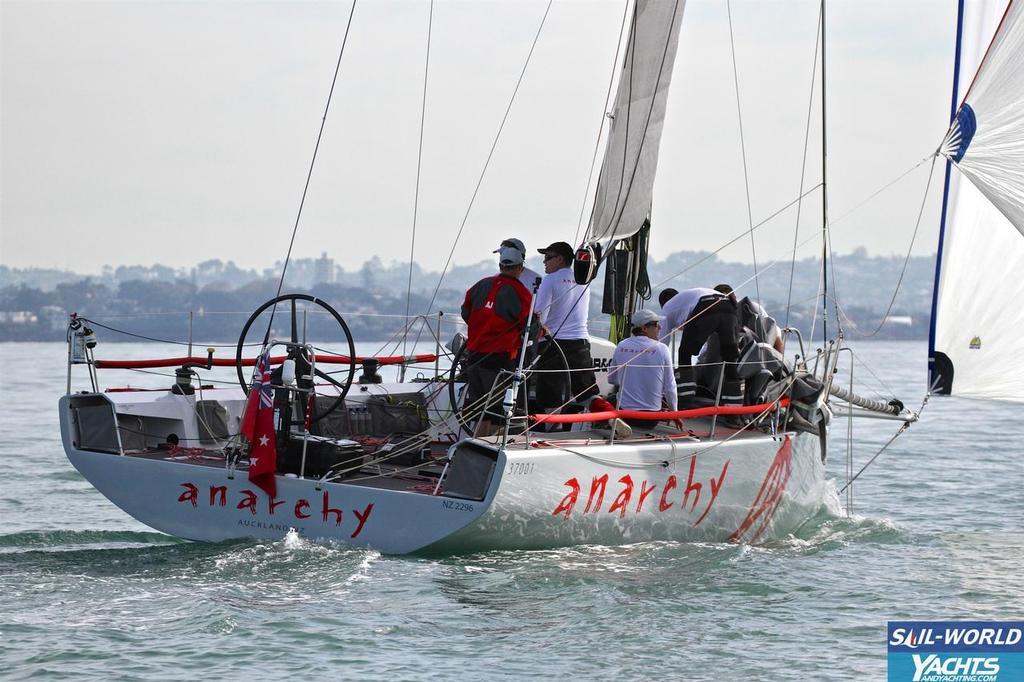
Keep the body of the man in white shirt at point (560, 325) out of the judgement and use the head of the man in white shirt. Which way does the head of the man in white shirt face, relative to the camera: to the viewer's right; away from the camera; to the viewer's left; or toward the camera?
to the viewer's left

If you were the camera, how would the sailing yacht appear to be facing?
facing away from the viewer and to the right of the viewer

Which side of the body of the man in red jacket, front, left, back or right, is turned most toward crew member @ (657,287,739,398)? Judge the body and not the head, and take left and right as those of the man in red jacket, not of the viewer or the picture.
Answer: front

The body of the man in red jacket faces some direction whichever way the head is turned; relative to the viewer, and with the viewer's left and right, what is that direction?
facing away from the viewer and to the right of the viewer

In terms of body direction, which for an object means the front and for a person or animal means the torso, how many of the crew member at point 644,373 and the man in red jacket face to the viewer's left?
0
